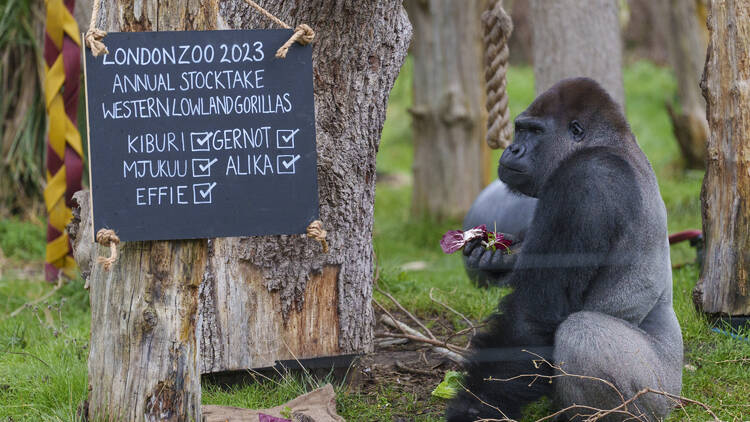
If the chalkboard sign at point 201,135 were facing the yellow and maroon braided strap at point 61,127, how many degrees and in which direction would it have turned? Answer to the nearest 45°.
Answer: approximately 180°

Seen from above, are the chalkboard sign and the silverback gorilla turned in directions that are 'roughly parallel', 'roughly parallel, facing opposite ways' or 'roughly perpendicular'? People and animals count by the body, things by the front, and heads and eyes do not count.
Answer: roughly perpendicular

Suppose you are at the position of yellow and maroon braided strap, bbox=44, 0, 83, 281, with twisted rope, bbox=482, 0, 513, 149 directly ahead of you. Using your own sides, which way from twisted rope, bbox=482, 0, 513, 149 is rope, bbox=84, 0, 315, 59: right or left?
right

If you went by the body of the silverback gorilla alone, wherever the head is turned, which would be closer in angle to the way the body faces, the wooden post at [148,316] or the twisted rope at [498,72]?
the wooden post

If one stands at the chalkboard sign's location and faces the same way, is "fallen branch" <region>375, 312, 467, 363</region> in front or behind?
behind

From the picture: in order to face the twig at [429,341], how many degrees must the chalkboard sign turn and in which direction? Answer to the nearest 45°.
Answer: approximately 135° to its left

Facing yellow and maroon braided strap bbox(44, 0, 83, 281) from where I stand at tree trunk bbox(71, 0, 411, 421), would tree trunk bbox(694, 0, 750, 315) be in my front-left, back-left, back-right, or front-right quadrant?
back-right

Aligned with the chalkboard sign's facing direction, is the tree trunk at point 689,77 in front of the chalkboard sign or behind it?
behind

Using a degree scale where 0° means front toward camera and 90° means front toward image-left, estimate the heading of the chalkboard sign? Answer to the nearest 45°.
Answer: approximately 0°

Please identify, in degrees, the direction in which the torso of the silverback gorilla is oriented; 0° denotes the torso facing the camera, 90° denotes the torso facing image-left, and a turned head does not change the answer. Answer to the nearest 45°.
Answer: approximately 90°

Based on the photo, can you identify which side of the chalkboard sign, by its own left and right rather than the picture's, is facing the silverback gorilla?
left

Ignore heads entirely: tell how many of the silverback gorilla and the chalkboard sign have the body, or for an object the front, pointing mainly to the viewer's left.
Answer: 1

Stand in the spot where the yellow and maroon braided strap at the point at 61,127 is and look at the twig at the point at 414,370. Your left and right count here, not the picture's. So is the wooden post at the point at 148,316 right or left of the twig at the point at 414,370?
right

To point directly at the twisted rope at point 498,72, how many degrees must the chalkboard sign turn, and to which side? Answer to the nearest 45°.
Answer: approximately 135° to its left
